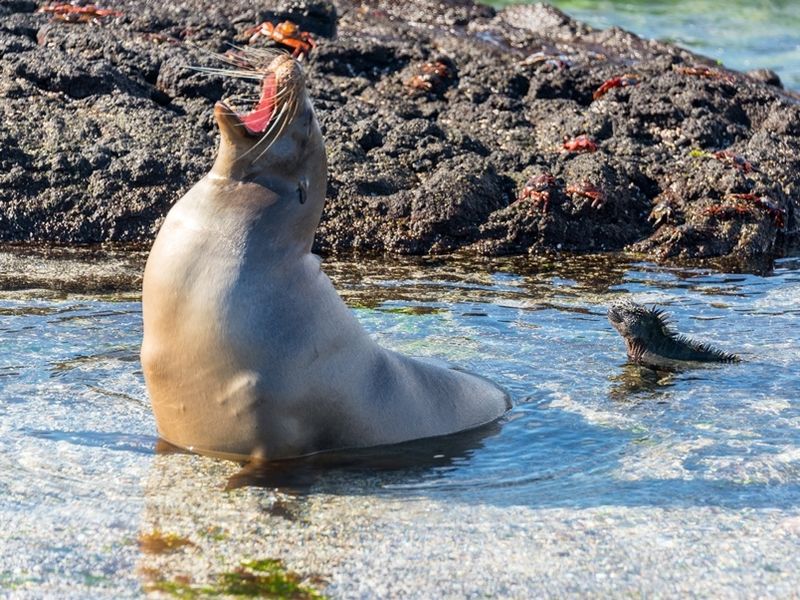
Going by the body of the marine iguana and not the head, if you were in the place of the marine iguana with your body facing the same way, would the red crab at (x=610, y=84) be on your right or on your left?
on your right

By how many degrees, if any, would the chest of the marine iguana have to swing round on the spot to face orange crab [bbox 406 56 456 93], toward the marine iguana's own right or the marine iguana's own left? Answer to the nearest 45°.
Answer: approximately 45° to the marine iguana's own right

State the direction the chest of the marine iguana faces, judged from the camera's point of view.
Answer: to the viewer's left

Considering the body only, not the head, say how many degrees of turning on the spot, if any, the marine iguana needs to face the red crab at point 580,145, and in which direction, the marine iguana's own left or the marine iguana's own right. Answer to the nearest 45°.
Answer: approximately 90° to the marine iguana's own right

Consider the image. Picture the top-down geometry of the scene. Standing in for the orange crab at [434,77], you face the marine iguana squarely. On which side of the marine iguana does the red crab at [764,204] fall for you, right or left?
left

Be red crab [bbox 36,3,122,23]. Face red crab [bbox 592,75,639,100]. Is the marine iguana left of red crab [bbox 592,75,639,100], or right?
right

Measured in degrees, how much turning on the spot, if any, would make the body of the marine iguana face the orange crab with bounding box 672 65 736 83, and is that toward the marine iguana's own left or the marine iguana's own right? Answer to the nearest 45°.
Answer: approximately 90° to the marine iguana's own right

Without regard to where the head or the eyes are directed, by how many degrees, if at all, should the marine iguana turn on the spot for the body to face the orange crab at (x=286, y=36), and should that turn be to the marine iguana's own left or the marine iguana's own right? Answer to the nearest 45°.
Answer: approximately 45° to the marine iguana's own right

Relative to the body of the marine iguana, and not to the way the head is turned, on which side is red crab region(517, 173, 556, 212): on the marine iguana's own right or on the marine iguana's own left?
on the marine iguana's own right
